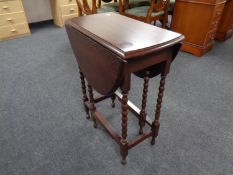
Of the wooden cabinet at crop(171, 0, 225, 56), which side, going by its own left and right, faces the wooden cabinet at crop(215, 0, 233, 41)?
left

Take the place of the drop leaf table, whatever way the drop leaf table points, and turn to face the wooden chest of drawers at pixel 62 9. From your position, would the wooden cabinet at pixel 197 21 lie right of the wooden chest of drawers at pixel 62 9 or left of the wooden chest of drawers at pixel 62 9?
right

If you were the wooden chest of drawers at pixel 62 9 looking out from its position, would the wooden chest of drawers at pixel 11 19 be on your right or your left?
on your right

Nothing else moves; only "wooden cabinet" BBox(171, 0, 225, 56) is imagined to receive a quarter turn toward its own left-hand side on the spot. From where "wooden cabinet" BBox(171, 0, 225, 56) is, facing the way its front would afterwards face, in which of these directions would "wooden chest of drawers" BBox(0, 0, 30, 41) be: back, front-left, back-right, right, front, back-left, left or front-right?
back-left

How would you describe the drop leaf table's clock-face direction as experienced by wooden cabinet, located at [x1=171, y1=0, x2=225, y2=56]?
The drop leaf table is roughly at 2 o'clock from the wooden cabinet.

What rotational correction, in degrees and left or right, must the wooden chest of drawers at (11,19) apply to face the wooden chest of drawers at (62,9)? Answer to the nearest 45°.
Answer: approximately 90° to its left

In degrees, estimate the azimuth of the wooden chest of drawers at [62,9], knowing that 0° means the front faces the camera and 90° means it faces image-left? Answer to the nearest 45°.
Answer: approximately 315°

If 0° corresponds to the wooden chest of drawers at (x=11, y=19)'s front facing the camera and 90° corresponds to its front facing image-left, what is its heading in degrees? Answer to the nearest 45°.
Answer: approximately 0°

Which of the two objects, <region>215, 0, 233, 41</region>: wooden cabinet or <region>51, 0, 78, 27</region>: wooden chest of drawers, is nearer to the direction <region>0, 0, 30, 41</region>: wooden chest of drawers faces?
the wooden cabinet
